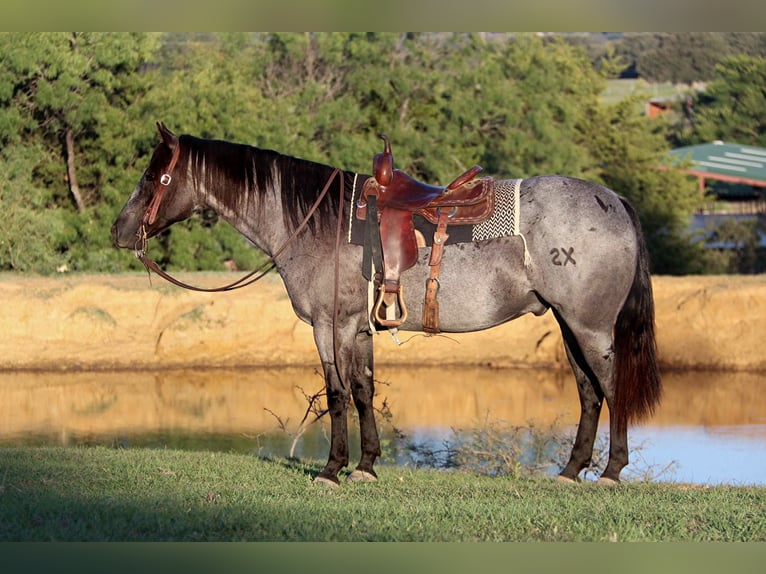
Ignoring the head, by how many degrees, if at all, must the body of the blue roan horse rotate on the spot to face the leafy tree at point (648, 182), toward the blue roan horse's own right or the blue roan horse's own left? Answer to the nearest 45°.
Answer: approximately 90° to the blue roan horse's own right

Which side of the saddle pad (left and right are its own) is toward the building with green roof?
right

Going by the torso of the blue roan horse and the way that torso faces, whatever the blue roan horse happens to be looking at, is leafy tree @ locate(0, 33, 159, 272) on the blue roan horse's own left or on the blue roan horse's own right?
on the blue roan horse's own right

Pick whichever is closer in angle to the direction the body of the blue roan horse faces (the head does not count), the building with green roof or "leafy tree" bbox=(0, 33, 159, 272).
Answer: the leafy tree

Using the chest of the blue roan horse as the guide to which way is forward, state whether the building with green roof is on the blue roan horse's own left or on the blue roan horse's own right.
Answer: on the blue roan horse's own right

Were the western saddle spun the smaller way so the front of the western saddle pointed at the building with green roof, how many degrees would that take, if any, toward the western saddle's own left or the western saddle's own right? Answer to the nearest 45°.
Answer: approximately 90° to the western saddle's own right

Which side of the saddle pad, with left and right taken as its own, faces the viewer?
left

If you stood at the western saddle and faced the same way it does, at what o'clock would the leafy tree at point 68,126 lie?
The leafy tree is roughly at 2 o'clock from the western saddle.

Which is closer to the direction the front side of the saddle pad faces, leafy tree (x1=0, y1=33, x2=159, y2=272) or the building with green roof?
the leafy tree

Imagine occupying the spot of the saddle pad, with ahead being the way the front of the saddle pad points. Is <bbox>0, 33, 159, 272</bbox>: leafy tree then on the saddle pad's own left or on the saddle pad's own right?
on the saddle pad's own right

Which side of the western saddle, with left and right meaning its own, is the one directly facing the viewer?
left

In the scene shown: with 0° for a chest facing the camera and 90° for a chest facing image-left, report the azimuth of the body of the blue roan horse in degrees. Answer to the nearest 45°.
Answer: approximately 90°
